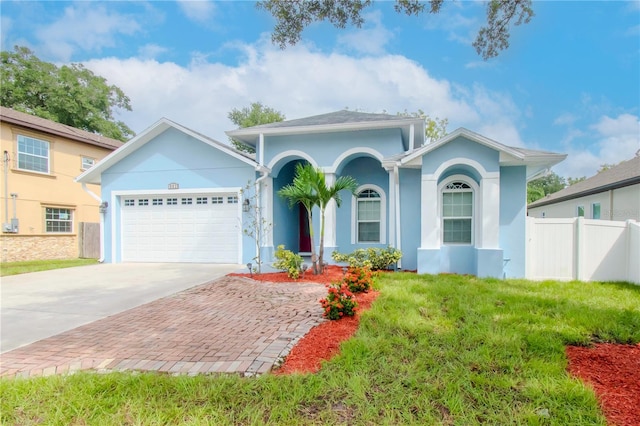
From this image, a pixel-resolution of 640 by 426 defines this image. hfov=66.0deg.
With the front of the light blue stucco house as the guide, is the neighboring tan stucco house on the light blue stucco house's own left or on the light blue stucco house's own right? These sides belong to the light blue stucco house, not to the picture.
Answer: on the light blue stucco house's own right

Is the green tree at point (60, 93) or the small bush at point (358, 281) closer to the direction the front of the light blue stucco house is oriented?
the small bush

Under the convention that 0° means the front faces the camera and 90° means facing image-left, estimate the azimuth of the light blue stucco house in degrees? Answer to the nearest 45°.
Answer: approximately 0°

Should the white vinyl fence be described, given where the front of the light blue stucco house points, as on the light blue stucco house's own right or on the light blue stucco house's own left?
on the light blue stucco house's own left

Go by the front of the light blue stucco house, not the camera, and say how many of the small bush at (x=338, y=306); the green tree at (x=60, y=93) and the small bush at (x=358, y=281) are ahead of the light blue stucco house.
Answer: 2

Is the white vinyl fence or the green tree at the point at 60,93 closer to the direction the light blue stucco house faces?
the white vinyl fence

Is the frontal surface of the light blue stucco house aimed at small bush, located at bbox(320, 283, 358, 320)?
yes

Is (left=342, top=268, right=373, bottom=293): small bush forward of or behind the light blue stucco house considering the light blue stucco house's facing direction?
forward

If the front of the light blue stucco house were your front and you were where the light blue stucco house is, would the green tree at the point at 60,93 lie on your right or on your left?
on your right

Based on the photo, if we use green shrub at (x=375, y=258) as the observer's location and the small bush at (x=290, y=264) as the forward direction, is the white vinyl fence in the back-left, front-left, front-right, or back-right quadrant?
back-left
